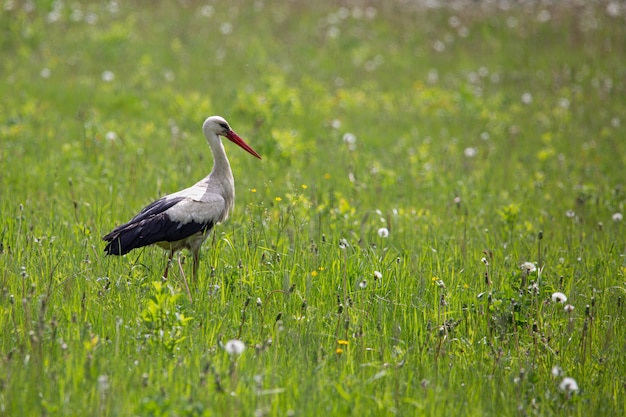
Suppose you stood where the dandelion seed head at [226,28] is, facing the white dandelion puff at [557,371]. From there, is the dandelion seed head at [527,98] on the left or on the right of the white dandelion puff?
left

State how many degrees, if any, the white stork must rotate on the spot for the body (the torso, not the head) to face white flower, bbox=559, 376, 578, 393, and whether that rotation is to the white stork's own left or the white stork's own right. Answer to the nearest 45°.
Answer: approximately 45° to the white stork's own right

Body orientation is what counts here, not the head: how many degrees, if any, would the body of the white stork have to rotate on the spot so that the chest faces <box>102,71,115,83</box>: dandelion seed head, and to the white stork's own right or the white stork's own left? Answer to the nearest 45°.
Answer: approximately 90° to the white stork's own left

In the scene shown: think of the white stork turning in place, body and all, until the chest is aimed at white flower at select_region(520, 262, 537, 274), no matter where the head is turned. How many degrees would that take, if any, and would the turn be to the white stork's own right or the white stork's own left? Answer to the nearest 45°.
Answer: approximately 45° to the white stork's own right

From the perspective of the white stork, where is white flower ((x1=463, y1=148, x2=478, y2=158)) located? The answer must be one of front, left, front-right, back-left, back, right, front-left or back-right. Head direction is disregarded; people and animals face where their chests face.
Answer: front-left

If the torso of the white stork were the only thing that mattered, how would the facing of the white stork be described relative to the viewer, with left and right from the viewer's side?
facing to the right of the viewer

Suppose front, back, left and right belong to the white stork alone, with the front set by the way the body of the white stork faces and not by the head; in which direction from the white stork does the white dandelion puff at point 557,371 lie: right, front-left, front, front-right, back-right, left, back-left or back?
front-right

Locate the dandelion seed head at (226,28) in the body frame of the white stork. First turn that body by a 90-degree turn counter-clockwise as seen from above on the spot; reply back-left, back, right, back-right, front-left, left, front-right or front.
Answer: front

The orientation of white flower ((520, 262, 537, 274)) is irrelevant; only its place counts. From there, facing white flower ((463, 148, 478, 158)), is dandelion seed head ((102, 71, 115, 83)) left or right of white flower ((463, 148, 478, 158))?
left
